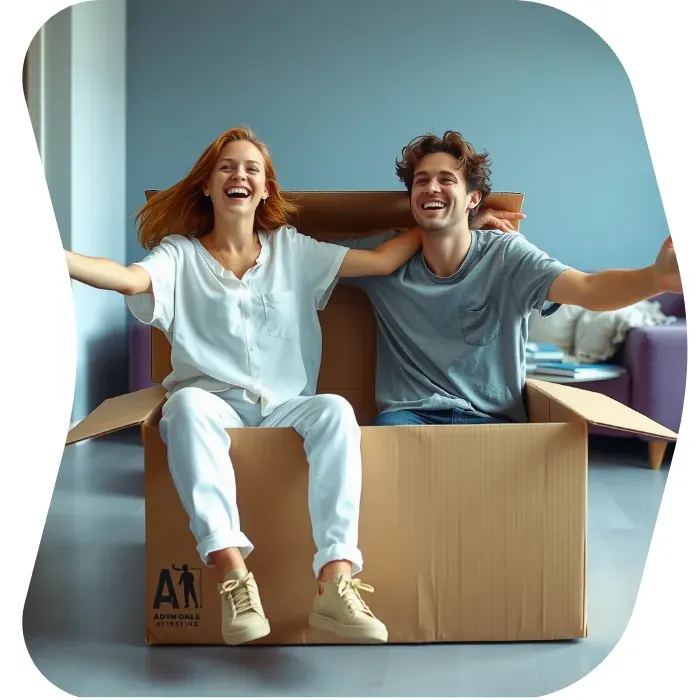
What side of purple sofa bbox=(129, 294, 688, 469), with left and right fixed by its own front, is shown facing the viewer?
front

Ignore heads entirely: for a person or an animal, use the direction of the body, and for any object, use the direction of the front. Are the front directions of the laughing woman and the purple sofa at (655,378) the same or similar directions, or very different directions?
same or similar directions

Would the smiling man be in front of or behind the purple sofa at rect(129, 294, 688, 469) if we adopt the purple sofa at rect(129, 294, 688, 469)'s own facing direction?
in front

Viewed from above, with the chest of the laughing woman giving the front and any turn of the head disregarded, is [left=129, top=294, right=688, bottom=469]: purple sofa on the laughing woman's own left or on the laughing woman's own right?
on the laughing woman's own left

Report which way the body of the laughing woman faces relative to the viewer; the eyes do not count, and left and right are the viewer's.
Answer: facing the viewer

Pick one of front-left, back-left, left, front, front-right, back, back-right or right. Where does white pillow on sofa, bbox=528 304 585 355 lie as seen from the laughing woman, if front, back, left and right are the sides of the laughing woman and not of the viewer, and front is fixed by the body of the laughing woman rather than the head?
back-left

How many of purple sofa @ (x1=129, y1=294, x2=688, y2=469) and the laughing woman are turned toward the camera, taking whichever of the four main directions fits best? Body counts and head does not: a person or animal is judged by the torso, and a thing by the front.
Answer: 2

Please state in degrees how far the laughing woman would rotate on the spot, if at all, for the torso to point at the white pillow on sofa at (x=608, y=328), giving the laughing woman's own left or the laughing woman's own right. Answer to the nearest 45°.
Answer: approximately 135° to the laughing woman's own left

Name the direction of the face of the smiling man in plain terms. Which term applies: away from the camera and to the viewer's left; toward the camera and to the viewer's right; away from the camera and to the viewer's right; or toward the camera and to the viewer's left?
toward the camera and to the viewer's left

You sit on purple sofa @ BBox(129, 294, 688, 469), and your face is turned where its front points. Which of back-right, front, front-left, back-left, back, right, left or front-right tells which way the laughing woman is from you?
front-right
